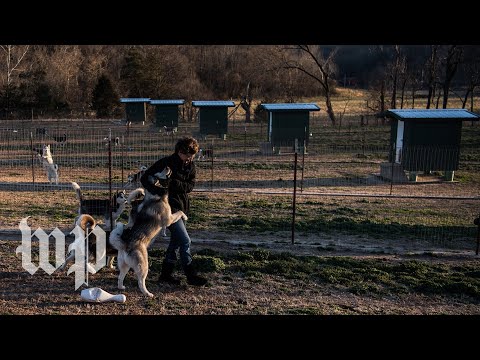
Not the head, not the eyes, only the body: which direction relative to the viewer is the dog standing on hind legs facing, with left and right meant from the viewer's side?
facing away from the viewer and to the right of the viewer

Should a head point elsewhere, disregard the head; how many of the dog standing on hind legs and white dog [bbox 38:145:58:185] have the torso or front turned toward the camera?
1

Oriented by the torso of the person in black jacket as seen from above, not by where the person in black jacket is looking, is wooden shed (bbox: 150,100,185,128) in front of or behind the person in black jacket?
behind

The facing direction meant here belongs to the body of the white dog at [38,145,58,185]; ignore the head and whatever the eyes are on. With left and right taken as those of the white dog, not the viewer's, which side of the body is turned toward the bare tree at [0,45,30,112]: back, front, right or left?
back

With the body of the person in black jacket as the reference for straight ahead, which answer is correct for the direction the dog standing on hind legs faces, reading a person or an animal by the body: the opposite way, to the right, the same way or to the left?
to the left

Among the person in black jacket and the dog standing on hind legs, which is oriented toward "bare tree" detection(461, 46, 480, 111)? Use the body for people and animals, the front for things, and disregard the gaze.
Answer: the dog standing on hind legs

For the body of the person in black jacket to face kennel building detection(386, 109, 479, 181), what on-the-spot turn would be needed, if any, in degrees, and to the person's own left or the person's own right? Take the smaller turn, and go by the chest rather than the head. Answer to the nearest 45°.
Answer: approximately 90° to the person's own left

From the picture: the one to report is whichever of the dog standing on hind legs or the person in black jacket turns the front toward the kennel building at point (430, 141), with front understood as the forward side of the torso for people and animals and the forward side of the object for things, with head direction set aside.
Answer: the dog standing on hind legs

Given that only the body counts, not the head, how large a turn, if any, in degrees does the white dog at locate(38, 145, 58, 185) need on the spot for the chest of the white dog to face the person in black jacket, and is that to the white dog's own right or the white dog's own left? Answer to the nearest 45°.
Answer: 0° — it already faces them

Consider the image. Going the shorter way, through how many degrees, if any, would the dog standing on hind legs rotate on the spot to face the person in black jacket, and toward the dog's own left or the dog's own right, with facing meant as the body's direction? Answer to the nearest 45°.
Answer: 0° — it already faces them

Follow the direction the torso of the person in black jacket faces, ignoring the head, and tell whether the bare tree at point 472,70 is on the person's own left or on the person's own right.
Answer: on the person's own left
